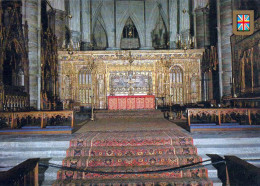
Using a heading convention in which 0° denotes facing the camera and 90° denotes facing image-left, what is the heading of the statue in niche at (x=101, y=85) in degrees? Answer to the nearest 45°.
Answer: approximately 0°

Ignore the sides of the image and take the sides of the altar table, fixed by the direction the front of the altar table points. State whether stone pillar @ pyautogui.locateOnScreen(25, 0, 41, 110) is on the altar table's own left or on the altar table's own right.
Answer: on the altar table's own right

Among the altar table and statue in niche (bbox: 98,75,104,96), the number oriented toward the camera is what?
2

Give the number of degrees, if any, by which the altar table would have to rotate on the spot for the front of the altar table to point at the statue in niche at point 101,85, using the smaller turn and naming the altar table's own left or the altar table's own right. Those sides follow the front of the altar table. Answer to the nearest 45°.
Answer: approximately 135° to the altar table's own right

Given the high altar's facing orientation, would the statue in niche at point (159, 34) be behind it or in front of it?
behind

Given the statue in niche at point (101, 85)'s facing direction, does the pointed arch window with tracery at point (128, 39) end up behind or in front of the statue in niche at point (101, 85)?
behind

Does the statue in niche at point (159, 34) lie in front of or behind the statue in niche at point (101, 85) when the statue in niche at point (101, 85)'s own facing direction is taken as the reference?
behind

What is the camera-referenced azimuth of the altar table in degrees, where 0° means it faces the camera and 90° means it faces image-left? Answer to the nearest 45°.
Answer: approximately 0°

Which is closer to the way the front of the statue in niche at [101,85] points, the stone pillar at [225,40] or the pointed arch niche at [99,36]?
the stone pillar
